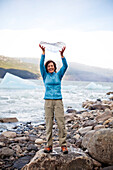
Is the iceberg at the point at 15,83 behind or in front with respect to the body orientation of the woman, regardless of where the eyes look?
behind

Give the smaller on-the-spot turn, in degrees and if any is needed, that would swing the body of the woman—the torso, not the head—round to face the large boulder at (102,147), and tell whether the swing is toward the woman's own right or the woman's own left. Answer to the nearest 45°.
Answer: approximately 90° to the woman's own left

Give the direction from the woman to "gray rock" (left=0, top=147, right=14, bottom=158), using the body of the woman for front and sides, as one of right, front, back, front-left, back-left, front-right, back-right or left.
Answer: back-right

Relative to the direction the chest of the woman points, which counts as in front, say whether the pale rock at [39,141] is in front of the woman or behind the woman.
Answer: behind

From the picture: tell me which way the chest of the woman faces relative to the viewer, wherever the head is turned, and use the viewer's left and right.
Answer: facing the viewer
